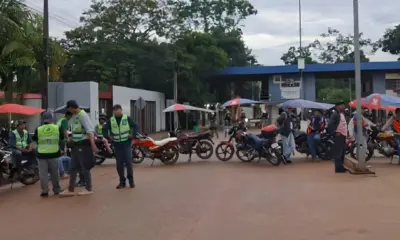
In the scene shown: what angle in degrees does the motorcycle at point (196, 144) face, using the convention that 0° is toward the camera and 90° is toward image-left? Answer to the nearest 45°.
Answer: approximately 90°

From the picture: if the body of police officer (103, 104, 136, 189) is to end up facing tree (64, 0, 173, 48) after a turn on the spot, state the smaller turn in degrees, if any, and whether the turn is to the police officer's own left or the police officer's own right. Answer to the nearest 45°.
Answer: approximately 180°

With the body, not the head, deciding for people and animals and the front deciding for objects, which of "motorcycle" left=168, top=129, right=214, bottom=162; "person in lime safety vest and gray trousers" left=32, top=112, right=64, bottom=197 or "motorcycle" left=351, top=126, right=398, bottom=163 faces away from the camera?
the person in lime safety vest and gray trousers

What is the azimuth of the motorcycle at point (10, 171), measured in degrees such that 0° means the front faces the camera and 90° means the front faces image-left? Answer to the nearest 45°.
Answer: approximately 90°

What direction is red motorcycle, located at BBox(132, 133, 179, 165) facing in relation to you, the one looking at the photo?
facing to the left of the viewer

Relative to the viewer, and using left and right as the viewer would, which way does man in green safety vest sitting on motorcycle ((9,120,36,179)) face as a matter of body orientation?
facing the viewer and to the right of the viewer

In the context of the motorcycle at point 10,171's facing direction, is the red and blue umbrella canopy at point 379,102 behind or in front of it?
behind

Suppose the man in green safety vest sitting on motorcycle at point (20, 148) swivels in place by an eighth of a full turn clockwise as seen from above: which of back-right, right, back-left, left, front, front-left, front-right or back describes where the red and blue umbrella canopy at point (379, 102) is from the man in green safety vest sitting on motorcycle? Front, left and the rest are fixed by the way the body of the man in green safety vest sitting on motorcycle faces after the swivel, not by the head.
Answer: left

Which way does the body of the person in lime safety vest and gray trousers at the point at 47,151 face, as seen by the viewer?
away from the camera

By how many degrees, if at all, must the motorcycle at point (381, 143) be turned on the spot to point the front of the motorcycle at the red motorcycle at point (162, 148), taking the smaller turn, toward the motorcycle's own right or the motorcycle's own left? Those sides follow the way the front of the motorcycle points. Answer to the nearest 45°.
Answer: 0° — it already faces it

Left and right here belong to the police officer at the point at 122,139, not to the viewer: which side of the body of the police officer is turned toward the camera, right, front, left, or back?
front

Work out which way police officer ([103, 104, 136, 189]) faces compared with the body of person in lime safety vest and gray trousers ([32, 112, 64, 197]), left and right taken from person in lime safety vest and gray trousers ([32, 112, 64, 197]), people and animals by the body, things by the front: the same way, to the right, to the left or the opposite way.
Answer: the opposite way

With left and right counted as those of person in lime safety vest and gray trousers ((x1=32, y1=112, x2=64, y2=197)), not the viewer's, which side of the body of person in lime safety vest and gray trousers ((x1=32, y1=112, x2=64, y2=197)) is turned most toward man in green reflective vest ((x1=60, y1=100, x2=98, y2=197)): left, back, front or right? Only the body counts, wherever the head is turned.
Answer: right

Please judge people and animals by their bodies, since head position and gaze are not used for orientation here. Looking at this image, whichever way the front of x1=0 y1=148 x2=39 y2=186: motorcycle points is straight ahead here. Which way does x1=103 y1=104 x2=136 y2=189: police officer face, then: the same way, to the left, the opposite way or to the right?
to the left
